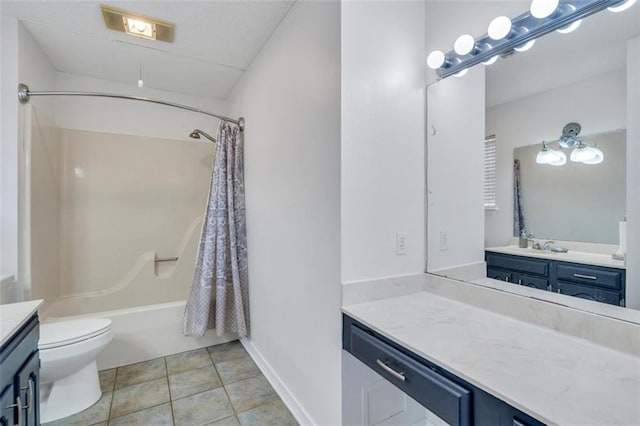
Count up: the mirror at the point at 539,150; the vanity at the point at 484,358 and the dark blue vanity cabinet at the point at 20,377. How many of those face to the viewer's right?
1

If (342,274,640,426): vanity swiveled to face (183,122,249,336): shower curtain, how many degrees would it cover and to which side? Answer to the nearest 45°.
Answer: approximately 45° to its right

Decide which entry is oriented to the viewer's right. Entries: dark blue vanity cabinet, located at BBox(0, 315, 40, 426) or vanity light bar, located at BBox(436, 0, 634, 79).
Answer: the dark blue vanity cabinet

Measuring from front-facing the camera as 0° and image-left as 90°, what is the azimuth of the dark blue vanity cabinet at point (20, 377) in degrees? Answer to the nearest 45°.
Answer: approximately 270°

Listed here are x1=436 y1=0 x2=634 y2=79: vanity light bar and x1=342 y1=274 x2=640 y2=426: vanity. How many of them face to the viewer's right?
0

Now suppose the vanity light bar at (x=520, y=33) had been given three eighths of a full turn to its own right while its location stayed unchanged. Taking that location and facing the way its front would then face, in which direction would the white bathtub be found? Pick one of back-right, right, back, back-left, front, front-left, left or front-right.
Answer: left

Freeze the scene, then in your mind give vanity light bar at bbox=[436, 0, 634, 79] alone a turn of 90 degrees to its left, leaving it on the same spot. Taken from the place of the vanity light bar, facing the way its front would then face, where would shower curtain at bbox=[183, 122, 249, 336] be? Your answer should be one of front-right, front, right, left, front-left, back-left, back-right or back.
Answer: back-right

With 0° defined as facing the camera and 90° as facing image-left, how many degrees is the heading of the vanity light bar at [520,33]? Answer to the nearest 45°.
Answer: approximately 45°

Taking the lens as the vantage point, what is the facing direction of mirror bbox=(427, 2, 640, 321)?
facing the viewer and to the left of the viewer

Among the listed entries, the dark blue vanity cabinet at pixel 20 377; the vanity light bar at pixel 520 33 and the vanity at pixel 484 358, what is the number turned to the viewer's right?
1
